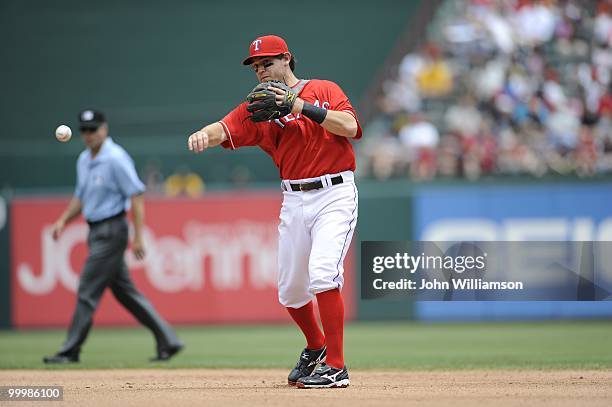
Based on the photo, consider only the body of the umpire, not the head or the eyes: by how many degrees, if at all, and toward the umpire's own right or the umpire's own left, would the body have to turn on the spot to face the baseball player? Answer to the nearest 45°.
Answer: approximately 90° to the umpire's own left

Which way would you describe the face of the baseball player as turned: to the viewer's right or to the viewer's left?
to the viewer's left
